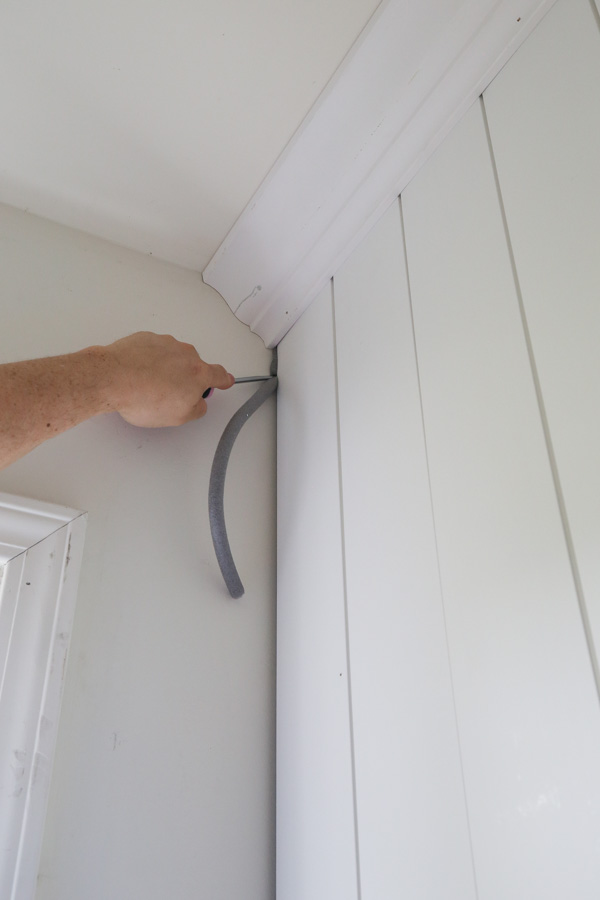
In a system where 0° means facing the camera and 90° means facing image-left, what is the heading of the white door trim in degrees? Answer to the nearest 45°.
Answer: approximately 0°
